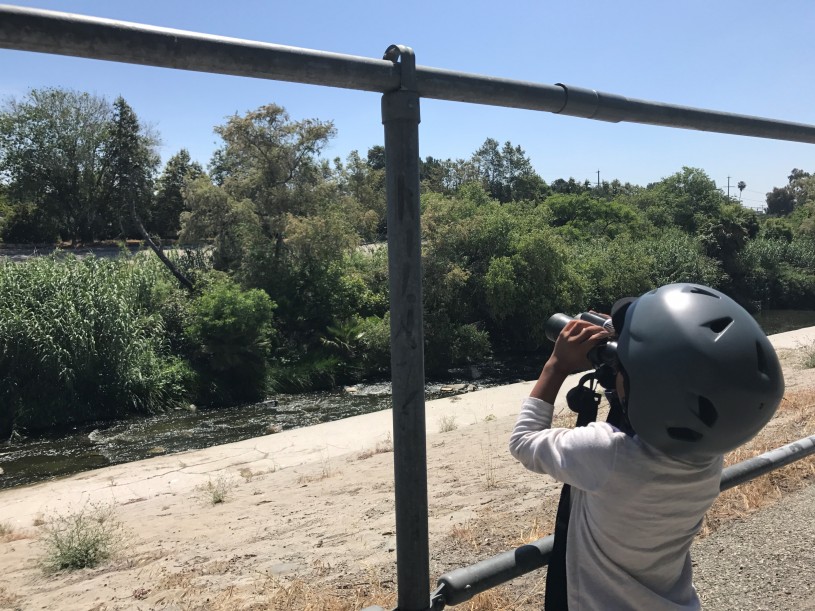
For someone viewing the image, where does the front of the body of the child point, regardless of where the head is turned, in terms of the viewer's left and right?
facing away from the viewer and to the left of the viewer

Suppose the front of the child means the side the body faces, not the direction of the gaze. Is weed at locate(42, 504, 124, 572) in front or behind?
in front

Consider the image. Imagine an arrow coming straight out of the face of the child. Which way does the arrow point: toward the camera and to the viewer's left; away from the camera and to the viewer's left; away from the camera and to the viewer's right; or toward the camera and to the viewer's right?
away from the camera and to the viewer's left

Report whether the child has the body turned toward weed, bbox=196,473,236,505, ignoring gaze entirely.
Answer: yes

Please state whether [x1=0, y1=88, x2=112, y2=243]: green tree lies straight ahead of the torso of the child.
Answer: yes

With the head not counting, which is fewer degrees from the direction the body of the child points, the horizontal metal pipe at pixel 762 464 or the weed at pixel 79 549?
the weed

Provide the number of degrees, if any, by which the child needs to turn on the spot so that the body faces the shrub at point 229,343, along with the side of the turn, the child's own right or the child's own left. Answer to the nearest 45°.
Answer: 0° — they already face it

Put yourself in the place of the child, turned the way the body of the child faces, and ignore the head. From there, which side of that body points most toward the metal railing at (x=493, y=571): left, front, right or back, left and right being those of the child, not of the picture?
front

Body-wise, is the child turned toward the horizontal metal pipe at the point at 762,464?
no

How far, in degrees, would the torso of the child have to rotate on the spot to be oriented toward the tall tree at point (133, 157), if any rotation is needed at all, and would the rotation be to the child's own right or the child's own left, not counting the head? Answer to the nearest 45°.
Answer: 0° — they already face it
